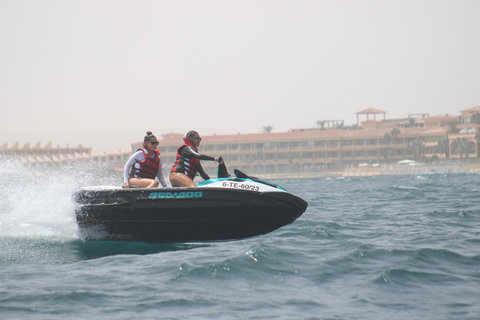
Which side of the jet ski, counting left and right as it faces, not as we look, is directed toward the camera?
right

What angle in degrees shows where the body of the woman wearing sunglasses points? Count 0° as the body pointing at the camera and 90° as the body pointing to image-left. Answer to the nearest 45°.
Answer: approximately 315°

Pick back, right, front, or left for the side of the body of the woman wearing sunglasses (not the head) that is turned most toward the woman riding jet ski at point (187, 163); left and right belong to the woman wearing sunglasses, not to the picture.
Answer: front

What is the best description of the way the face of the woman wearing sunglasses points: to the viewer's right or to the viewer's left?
to the viewer's right

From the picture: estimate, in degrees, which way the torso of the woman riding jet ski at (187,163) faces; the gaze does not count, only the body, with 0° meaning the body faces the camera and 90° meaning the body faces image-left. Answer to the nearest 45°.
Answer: approximately 270°
